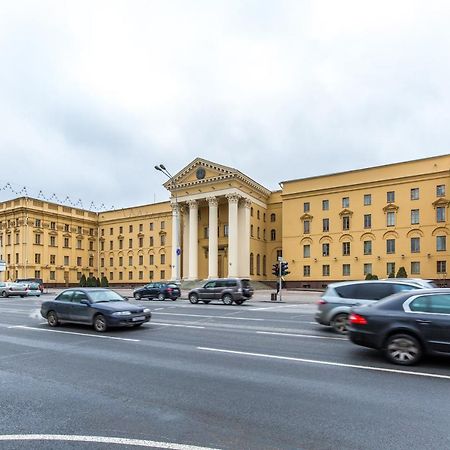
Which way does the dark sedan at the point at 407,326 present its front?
to the viewer's right

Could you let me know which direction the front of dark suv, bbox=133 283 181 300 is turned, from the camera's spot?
facing away from the viewer and to the left of the viewer

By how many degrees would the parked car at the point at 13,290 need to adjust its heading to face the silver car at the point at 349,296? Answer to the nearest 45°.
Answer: approximately 135° to its left

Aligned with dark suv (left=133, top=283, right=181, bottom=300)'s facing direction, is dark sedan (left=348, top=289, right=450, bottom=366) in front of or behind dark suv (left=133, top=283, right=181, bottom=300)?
behind

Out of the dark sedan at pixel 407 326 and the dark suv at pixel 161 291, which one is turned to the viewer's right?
the dark sedan at pixel 407 326

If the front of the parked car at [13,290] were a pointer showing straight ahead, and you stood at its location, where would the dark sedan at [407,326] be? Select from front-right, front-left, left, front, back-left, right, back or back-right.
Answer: back-left

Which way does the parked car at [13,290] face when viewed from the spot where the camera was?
facing away from the viewer and to the left of the viewer

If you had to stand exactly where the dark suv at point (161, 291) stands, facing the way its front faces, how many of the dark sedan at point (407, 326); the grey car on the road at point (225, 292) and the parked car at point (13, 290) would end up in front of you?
1
